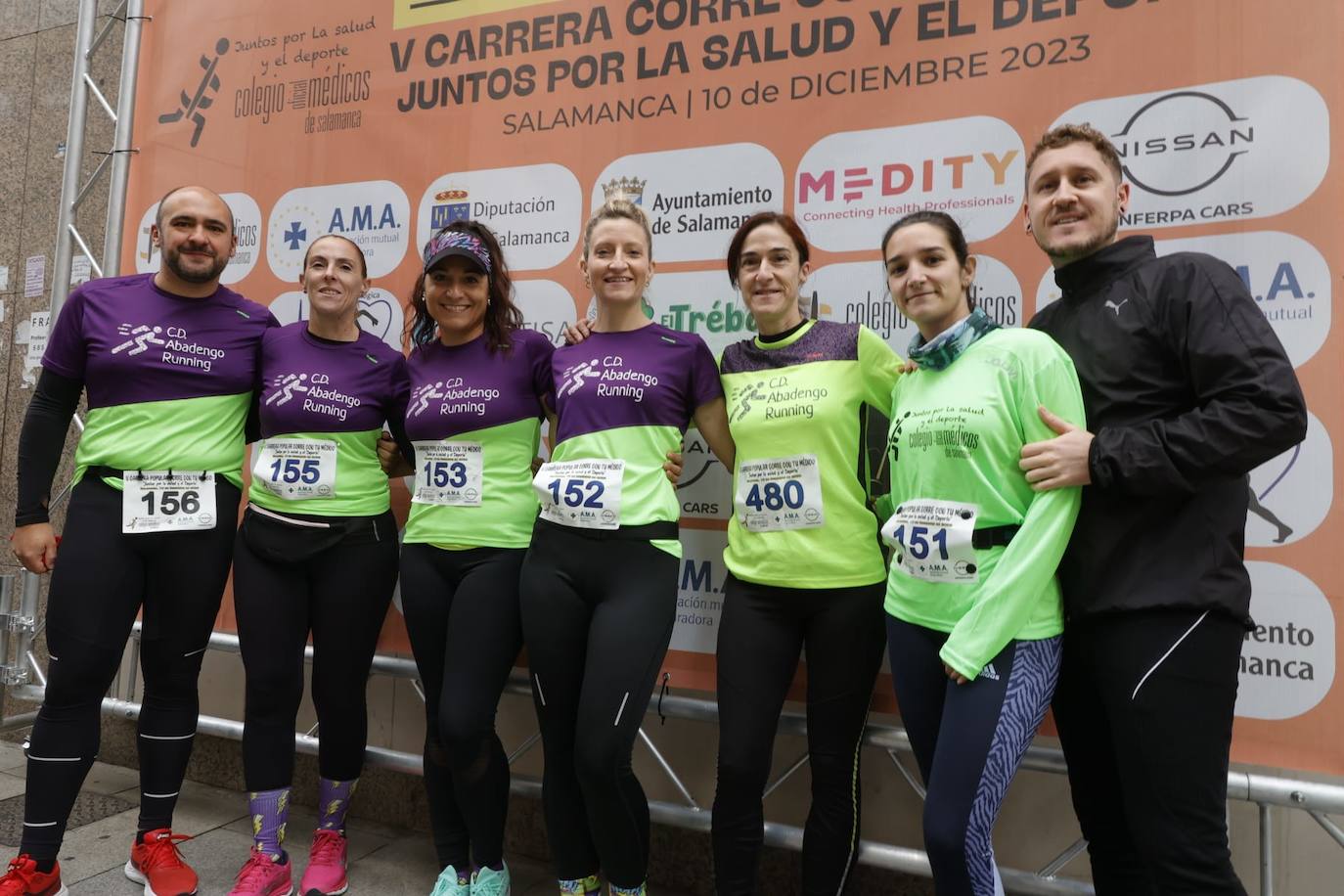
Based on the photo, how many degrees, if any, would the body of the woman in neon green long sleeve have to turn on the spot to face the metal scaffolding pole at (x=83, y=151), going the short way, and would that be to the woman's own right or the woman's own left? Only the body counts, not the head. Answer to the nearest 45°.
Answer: approximately 45° to the woman's own right

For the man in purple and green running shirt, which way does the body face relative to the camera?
toward the camera

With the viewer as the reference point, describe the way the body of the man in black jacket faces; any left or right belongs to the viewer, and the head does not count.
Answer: facing the viewer and to the left of the viewer

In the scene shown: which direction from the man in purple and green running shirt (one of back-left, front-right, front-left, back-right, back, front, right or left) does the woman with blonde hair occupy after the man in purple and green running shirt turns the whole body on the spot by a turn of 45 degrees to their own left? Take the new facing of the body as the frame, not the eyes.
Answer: front

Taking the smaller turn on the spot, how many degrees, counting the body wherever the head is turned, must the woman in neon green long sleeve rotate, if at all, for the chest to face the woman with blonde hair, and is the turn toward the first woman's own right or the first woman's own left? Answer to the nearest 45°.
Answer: approximately 45° to the first woman's own right

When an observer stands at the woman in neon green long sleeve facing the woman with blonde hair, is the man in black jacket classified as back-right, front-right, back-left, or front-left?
back-right

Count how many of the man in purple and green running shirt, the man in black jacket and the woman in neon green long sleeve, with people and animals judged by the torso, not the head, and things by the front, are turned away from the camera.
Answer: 0

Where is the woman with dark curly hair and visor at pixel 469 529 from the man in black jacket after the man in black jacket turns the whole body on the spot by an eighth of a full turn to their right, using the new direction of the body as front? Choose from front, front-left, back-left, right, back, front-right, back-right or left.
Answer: front

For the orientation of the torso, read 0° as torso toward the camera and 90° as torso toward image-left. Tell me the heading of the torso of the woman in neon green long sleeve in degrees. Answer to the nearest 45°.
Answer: approximately 45°
